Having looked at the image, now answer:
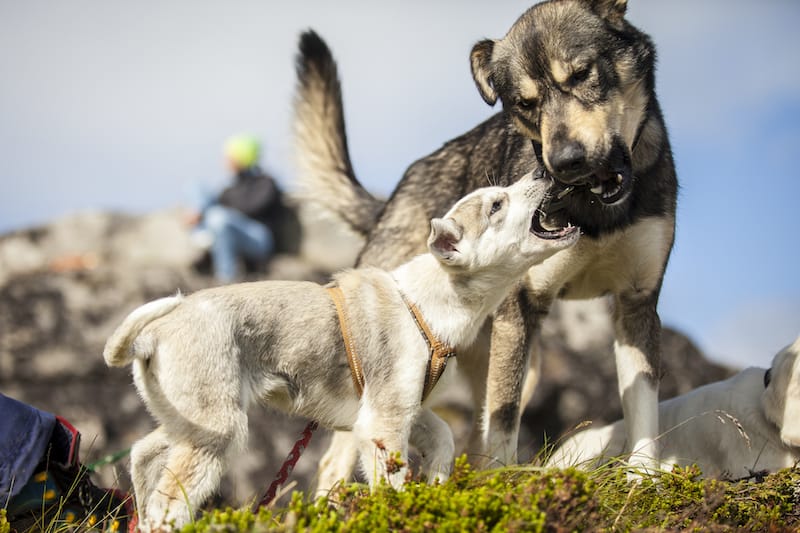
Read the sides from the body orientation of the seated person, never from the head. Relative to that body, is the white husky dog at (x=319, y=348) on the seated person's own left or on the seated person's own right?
on the seated person's own left

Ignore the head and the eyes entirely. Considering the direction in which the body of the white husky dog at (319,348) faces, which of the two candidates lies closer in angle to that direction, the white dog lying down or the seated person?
the white dog lying down

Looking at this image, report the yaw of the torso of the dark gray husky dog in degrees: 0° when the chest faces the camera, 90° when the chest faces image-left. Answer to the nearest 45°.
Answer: approximately 315°

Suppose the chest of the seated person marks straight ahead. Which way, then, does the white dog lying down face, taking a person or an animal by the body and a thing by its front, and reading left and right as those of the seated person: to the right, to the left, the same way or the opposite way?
the opposite way

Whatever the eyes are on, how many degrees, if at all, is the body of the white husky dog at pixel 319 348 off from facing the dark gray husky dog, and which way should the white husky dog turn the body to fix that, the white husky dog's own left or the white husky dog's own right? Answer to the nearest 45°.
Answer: approximately 45° to the white husky dog's own left

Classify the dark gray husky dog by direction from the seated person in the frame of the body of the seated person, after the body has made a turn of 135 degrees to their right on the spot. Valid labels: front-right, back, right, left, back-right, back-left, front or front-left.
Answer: back

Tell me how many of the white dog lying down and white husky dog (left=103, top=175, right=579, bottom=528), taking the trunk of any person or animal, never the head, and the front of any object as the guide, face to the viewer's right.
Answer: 2

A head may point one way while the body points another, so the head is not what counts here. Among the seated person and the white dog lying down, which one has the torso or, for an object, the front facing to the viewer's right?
the white dog lying down

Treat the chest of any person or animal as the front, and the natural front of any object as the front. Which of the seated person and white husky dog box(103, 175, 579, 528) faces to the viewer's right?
the white husky dog

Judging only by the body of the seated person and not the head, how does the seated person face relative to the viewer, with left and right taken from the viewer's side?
facing the viewer and to the left of the viewer

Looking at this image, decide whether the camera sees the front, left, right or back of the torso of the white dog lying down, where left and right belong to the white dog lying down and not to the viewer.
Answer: right

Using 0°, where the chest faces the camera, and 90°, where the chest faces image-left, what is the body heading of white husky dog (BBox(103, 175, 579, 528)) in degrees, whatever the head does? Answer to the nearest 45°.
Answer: approximately 270°
